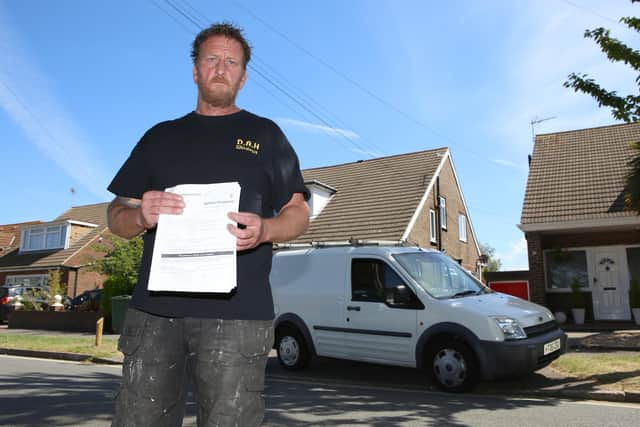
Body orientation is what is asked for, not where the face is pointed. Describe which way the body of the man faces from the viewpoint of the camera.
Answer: toward the camera

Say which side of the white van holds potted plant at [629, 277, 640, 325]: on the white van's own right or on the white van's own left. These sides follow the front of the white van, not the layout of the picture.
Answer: on the white van's own left

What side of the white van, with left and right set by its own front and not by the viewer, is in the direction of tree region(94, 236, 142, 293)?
back

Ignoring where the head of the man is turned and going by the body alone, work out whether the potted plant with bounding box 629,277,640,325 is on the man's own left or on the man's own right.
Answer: on the man's own left

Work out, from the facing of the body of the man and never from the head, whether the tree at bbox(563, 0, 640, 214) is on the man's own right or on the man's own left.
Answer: on the man's own left

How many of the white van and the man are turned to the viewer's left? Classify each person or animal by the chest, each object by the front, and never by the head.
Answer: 0

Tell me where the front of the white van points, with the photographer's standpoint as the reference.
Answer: facing the viewer and to the right of the viewer

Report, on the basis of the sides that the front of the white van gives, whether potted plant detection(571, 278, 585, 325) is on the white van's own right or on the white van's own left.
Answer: on the white van's own left
